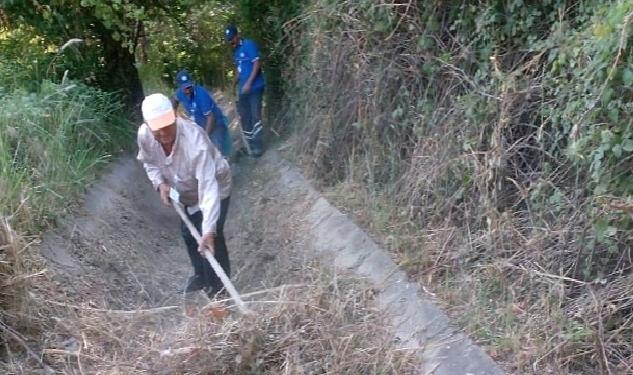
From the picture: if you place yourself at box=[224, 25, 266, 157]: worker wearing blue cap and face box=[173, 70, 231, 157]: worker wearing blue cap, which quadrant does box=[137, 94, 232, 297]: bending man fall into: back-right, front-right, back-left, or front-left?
front-left

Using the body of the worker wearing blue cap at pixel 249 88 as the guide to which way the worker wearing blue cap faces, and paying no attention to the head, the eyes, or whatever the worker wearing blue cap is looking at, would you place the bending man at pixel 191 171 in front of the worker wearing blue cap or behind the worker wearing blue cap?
in front

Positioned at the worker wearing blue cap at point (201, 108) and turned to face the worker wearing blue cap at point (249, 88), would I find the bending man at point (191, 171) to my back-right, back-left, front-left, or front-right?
back-right

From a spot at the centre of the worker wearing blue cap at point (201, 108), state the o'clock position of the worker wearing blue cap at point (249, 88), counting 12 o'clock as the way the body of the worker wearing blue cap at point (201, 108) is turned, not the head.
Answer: the worker wearing blue cap at point (249, 88) is roughly at 6 o'clock from the worker wearing blue cap at point (201, 108).

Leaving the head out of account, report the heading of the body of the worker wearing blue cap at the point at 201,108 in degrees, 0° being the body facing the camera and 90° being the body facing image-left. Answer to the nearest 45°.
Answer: approximately 45°

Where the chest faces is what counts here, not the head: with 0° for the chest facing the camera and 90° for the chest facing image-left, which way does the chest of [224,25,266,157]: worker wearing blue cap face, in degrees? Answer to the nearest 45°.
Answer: approximately 45°

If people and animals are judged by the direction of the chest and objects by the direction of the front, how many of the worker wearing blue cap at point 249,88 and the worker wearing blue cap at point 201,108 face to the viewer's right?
0

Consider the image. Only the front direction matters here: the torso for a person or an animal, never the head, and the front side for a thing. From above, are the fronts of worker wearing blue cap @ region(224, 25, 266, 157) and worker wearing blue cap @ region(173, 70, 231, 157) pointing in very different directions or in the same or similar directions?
same or similar directions
